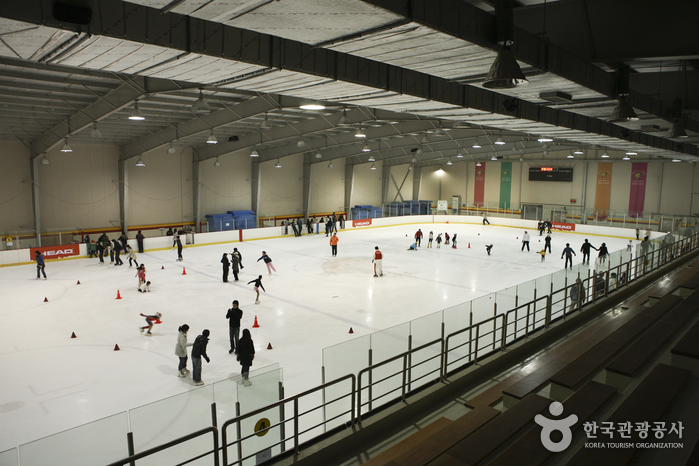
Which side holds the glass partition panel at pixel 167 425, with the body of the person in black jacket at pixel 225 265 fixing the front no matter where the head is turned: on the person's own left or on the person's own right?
on the person's own right

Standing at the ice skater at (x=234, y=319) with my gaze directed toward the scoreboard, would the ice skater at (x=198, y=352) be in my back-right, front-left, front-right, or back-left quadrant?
back-right

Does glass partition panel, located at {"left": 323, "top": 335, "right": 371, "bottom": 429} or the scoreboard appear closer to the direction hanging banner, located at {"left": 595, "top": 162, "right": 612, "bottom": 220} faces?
the glass partition panel

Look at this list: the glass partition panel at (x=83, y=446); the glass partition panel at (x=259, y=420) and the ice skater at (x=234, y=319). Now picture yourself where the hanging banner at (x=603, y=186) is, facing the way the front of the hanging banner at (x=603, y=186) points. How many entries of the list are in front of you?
3

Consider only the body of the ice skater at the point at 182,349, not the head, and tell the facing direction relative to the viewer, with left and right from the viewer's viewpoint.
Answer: facing to the right of the viewer

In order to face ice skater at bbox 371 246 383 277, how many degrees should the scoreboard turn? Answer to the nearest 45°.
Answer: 0° — it already faces them

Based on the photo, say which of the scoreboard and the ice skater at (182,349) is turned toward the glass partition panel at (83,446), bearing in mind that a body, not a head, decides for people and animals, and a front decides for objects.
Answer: the scoreboard

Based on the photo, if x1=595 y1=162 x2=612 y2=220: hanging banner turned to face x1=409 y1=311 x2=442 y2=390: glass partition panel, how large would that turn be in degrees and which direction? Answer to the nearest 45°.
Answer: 0° — it already faces it
